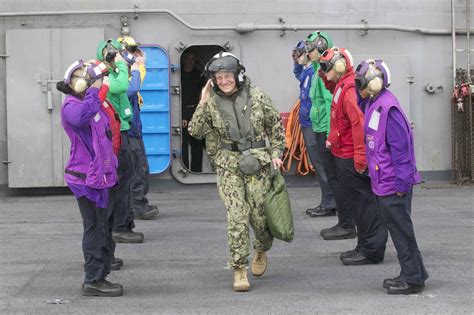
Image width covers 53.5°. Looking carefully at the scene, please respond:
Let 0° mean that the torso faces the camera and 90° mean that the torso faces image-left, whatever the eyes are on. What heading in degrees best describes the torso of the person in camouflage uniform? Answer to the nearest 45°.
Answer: approximately 0°

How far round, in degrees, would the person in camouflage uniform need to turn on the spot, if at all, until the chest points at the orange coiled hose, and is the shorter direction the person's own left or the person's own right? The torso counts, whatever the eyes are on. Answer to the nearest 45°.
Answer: approximately 180°

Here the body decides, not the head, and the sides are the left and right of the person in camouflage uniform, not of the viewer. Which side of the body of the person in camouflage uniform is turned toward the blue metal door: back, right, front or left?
back
